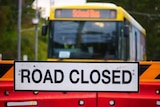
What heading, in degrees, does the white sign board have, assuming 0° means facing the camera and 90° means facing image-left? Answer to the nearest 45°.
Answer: approximately 0°

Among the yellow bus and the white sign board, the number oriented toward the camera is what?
2

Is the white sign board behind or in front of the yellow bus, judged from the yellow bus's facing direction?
in front

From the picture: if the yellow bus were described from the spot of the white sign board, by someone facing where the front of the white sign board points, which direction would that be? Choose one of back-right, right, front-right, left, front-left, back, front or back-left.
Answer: back
